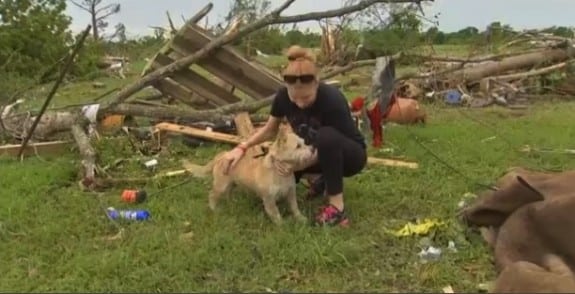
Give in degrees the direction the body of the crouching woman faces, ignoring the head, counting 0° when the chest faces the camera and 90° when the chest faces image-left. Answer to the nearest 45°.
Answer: approximately 45°

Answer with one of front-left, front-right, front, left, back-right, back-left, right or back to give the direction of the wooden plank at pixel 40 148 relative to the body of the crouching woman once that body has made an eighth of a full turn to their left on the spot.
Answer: back-right

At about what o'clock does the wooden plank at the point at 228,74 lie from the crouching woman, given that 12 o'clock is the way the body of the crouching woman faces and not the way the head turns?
The wooden plank is roughly at 4 o'clock from the crouching woman.

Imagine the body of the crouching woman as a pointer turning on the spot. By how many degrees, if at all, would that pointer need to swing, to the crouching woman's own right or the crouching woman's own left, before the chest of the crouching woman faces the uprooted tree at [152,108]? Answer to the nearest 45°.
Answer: approximately 90° to the crouching woman's own right

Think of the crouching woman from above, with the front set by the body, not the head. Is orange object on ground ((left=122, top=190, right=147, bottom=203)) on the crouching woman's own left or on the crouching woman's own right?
on the crouching woman's own right

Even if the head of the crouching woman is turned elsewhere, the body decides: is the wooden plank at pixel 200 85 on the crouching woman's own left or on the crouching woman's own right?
on the crouching woman's own right

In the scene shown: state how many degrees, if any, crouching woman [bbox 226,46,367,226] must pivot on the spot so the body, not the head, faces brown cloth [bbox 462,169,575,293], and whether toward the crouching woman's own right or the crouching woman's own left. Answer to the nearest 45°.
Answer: approximately 90° to the crouching woman's own left

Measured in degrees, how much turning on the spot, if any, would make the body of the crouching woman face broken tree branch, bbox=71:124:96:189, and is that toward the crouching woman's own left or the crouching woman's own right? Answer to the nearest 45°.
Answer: approximately 90° to the crouching woman's own right

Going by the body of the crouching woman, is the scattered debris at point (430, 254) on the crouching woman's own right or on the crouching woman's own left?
on the crouching woman's own left

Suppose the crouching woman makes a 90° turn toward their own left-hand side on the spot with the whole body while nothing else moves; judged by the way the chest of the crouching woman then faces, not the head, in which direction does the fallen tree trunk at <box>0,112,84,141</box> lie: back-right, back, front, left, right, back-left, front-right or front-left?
back

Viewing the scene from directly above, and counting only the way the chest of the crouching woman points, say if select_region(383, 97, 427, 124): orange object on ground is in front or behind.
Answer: behind

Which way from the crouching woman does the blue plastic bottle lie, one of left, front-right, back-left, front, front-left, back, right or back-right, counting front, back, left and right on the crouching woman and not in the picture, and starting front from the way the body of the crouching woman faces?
front-right

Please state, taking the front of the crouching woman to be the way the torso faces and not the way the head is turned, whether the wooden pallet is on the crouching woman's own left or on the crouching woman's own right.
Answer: on the crouching woman's own right
